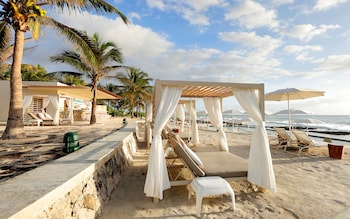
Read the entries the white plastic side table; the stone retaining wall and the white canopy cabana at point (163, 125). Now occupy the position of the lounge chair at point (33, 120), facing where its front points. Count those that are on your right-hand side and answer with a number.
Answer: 3

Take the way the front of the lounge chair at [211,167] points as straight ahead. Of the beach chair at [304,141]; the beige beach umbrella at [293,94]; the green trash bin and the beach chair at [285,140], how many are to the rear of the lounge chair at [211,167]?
1

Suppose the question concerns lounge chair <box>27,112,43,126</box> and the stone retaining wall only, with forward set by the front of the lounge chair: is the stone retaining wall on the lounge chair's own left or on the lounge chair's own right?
on the lounge chair's own right

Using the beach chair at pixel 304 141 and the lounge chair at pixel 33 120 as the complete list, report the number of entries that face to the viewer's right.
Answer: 2

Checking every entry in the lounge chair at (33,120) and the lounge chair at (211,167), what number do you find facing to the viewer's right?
2

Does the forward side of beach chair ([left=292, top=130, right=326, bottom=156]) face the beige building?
no

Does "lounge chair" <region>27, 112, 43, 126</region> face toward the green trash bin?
no

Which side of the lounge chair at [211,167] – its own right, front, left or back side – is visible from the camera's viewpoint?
right

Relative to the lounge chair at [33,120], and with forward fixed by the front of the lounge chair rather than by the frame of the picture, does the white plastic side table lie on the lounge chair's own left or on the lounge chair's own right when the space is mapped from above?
on the lounge chair's own right

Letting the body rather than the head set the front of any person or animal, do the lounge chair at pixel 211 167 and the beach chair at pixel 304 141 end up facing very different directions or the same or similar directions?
same or similar directions

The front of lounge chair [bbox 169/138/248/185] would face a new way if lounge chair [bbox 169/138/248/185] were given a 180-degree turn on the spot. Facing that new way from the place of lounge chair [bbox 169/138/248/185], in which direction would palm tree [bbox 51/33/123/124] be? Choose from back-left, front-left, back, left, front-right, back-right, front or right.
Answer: front-right

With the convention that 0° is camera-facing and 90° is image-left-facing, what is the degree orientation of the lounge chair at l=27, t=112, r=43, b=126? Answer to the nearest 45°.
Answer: approximately 270°

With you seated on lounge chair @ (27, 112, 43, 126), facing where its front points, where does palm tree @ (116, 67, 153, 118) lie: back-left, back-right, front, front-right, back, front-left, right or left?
front-left

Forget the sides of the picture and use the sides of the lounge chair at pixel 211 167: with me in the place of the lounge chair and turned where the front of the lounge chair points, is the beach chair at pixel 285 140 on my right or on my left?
on my left
